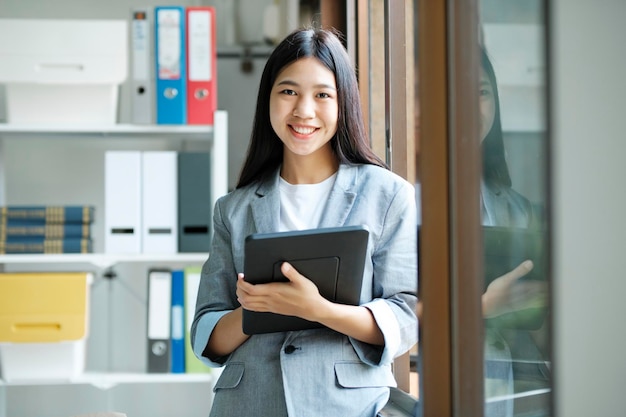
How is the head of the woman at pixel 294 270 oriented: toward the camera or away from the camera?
toward the camera

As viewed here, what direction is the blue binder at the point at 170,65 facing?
toward the camera

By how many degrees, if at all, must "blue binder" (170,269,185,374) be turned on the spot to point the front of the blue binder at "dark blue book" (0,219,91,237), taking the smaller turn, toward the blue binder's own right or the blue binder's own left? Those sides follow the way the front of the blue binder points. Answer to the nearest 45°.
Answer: approximately 90° to the blue binder's own right

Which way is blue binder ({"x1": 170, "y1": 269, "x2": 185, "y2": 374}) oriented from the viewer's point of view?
toward the camera

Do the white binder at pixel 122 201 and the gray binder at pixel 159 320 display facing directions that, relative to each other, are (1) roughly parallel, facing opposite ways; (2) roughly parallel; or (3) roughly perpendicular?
roughly parallel

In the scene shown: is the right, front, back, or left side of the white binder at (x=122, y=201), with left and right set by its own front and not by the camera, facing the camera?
front

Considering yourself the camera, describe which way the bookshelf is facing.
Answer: facing the viewer

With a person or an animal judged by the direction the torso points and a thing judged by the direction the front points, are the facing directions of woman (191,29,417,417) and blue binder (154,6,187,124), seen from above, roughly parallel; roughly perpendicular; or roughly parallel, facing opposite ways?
roughly parallel
